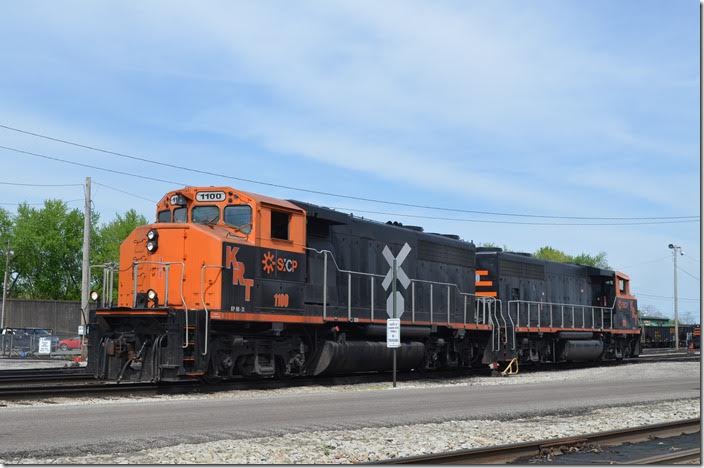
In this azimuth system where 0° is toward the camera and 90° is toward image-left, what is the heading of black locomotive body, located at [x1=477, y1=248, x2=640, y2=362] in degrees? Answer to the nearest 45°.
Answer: approximately 225°

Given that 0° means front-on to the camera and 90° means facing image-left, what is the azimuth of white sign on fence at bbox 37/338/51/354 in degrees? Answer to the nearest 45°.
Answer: approximately 0°

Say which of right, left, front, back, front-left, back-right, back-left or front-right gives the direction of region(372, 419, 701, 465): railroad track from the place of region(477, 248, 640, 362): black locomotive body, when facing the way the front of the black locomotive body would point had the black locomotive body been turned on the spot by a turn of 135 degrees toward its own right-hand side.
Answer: front

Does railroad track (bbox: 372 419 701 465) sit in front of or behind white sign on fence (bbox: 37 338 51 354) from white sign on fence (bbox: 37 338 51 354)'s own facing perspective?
in front

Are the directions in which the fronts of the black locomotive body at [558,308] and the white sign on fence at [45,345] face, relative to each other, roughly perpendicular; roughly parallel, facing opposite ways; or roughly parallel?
roughly perpendicular

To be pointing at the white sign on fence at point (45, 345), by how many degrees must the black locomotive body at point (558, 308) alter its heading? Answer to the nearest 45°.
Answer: approximately 135° to its left

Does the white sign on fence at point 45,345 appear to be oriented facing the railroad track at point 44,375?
yes

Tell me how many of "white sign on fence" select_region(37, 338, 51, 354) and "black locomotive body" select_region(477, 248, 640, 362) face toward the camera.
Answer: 1
